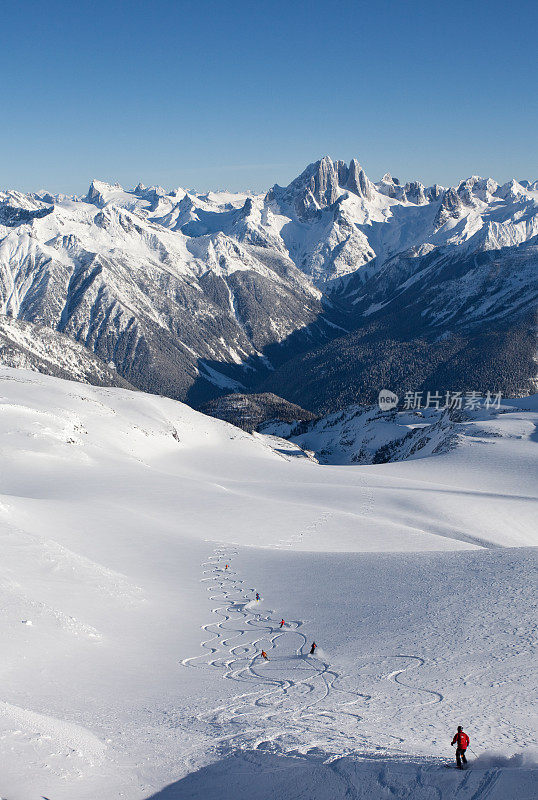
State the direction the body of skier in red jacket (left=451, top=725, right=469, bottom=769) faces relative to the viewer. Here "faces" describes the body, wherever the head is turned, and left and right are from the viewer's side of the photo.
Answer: facing away from the viewer and to the left of the viewer
